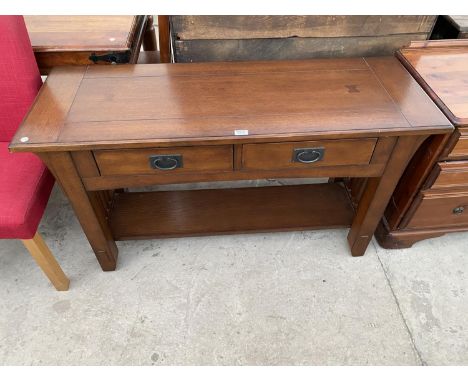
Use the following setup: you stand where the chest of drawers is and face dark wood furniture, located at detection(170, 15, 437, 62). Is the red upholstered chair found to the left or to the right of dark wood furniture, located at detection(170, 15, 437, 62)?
left

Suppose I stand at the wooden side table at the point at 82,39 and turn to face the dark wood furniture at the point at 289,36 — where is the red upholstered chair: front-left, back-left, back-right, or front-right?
back-right

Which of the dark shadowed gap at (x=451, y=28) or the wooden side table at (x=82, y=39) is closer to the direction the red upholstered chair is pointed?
the dark shadowed gap

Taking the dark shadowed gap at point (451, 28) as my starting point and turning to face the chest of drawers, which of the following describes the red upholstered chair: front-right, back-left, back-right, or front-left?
front-right

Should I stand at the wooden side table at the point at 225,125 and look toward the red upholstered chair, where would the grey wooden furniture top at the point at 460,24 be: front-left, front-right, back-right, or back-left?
back-right

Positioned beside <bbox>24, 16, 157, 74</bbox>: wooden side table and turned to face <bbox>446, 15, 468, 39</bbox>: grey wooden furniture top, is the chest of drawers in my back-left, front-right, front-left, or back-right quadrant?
front-right

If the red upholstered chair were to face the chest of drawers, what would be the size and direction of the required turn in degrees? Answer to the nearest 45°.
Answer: approximately 45° to its left

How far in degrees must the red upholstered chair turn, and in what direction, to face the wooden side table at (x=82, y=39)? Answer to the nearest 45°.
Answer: approximately 135° to its left

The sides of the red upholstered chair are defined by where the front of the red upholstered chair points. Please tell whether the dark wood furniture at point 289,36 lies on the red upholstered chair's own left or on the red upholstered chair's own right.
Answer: on the red upholstered chair's own left
